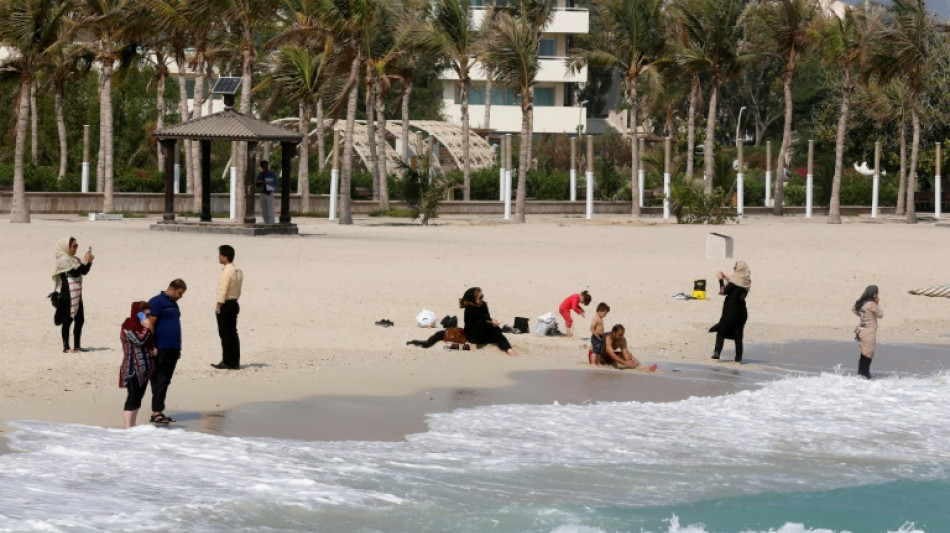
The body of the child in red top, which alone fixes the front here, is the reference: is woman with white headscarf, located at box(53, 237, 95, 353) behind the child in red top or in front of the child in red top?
behind

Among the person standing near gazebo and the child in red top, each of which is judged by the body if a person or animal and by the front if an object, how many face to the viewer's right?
1

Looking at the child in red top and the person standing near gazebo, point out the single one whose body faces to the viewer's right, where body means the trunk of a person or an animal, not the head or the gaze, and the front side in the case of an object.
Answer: the child in red top

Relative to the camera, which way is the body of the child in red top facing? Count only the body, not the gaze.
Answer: to the viewer's right

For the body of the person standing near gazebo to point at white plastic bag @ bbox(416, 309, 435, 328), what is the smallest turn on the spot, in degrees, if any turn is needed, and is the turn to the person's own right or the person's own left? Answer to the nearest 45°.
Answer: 0° — they already face it

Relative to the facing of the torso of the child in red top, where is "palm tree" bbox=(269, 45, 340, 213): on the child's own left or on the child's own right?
on the child's own left

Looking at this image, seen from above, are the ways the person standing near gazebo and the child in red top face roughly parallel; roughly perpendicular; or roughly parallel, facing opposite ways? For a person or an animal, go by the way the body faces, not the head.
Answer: roughly perpendicular

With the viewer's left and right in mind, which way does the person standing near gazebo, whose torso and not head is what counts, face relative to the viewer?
facing the viewer

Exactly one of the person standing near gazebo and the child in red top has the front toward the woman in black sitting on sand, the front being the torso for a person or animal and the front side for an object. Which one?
the person standing near gazebo

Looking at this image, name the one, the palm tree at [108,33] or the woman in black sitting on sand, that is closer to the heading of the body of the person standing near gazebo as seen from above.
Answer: the woman in black sitting on sand
